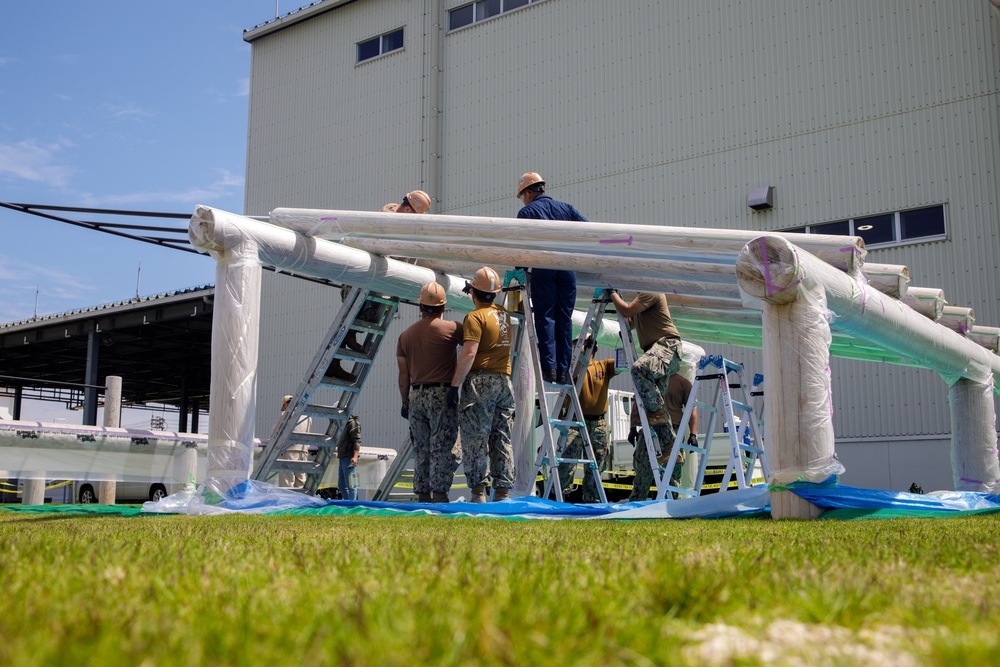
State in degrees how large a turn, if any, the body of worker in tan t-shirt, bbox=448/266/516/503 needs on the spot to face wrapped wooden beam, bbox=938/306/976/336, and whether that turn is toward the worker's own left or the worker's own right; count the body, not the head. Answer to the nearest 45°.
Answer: approximately 90° to the worker's own right

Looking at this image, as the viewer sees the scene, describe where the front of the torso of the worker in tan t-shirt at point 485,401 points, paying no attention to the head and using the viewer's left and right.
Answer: facing away from the viewer and to the left of the viewer

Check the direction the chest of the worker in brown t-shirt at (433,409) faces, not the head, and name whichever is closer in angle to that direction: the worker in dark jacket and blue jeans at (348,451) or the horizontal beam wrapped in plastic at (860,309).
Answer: the worker in dark jacket and blue jeans

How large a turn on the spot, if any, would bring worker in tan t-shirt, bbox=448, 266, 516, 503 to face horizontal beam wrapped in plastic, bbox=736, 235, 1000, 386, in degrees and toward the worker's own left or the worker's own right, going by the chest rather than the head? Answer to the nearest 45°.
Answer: approximately 135° to the worker's own right

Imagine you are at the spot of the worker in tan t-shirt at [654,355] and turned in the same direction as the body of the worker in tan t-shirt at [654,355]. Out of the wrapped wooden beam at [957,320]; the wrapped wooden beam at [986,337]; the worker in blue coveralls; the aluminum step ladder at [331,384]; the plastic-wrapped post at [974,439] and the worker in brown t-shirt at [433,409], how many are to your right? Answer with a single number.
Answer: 3

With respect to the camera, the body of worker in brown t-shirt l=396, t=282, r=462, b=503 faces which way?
away from the camera

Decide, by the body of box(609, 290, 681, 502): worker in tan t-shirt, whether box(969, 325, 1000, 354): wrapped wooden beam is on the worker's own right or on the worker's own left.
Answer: on the worker's own right

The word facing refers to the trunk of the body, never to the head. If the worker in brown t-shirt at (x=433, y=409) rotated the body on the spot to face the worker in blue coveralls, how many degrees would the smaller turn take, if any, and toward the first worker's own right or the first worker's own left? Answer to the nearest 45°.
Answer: approximately 90° to the first worker's own right

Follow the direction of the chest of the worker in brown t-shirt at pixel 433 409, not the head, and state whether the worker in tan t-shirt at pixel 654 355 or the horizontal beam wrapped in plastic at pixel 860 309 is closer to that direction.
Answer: the worker in tan t-shirt

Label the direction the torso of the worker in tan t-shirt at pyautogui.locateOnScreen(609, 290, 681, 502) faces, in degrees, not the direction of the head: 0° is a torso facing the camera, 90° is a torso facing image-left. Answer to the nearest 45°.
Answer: approximately 135°

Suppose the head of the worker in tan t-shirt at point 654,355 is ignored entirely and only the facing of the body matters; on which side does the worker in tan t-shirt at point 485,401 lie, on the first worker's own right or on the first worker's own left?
on the first worker's own left

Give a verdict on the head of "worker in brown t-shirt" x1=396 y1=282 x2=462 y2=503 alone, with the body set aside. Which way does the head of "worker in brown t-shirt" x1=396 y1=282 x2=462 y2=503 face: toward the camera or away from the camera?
away from the camera
